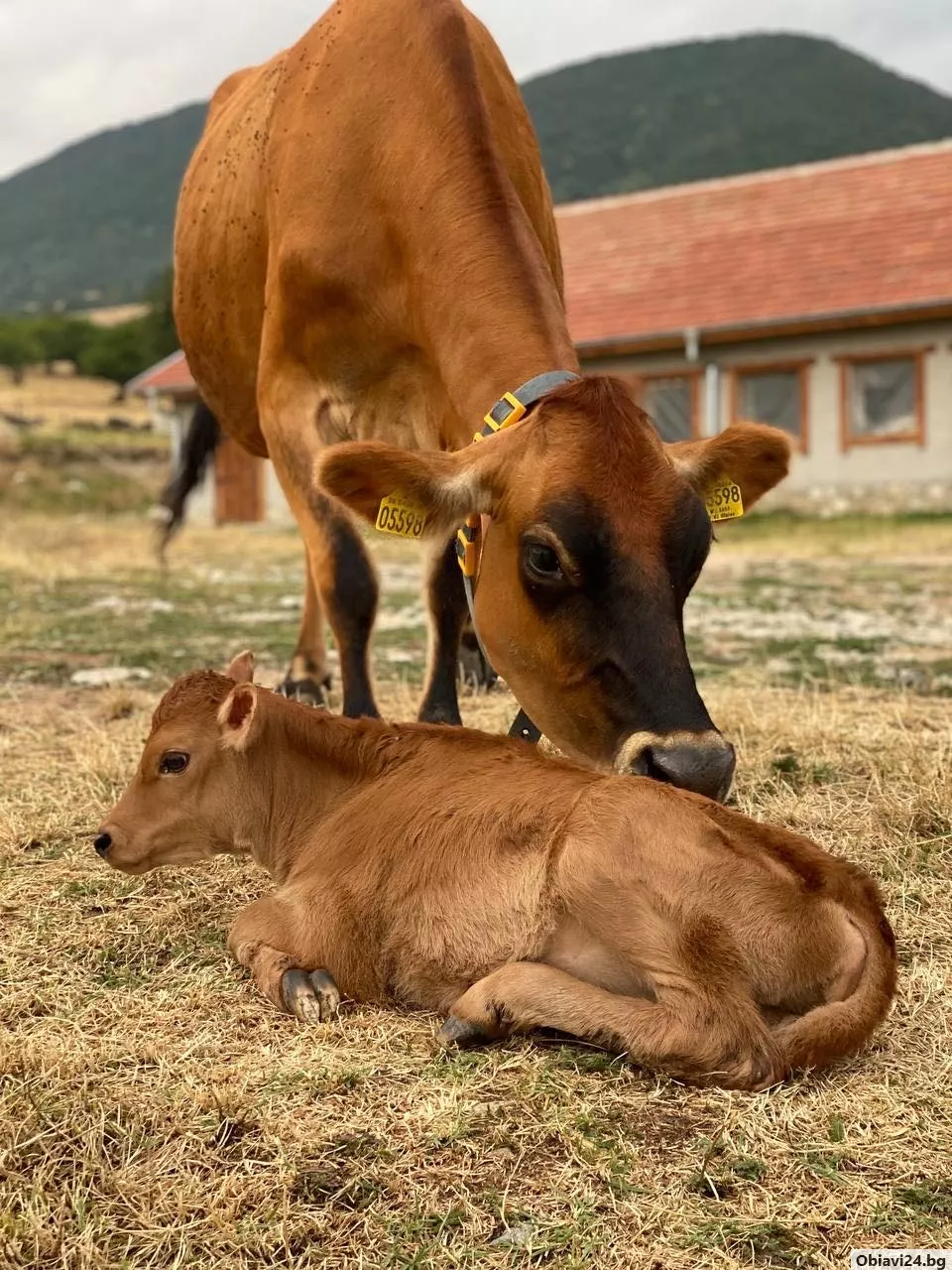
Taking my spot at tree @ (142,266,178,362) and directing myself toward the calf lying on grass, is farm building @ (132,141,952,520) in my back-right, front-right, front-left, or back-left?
front-left

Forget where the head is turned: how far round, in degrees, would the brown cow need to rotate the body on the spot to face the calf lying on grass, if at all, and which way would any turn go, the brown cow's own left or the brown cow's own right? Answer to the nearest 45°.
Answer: approximately 45° to the brown cow's own right

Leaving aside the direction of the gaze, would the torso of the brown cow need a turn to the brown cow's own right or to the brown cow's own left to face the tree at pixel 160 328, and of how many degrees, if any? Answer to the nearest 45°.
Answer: approximately 135° to the brown cow's own left

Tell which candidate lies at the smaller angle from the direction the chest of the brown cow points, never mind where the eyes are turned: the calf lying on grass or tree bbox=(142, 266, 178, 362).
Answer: the calf lying on grass

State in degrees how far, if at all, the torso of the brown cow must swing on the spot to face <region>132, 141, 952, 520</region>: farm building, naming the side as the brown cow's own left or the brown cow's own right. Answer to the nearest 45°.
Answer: approximately 135° to the brown cow's own left

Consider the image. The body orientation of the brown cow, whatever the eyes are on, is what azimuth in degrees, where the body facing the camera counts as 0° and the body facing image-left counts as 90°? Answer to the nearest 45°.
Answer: approximately 315°
